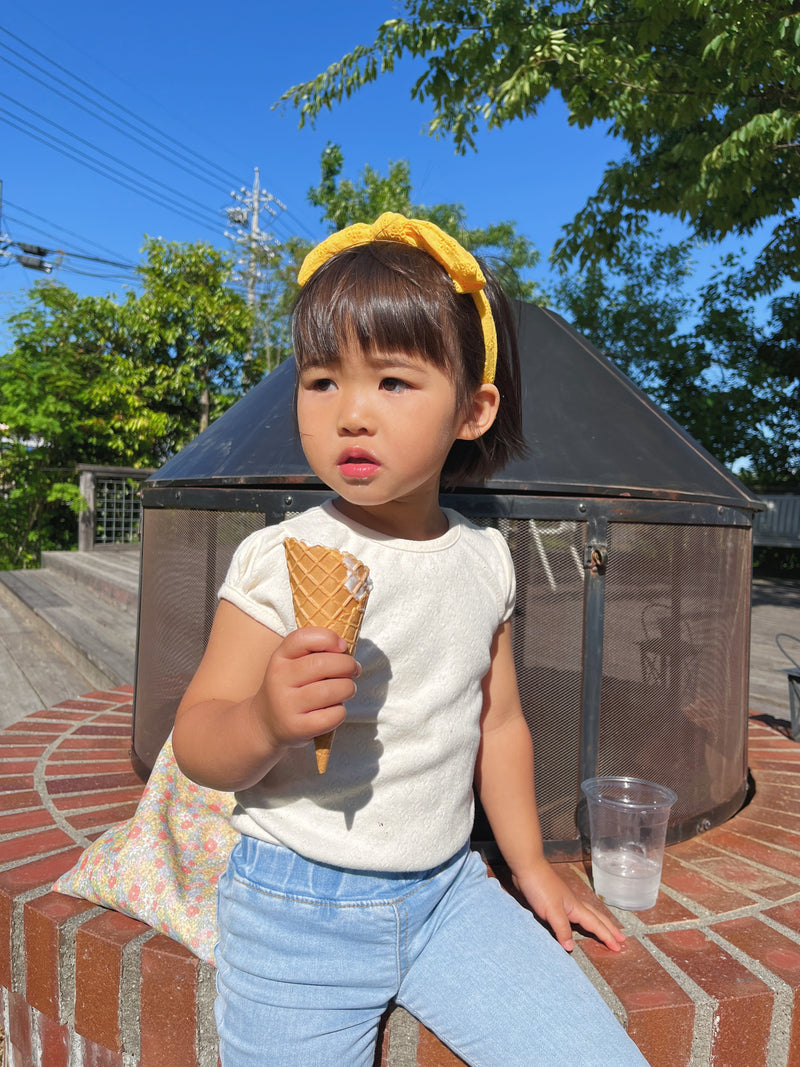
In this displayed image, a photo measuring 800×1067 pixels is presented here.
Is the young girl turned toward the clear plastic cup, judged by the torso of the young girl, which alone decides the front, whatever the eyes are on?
no

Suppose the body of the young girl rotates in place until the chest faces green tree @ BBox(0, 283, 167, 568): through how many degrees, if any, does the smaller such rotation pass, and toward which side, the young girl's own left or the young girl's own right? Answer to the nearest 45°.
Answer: approximately 135° to the young girl's own right

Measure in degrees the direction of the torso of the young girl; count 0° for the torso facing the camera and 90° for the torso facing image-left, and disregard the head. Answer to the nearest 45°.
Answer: approximately 0°

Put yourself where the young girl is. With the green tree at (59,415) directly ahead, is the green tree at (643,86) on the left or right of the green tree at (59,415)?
right

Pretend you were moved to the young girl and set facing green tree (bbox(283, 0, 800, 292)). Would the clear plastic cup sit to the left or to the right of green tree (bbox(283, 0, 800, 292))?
right

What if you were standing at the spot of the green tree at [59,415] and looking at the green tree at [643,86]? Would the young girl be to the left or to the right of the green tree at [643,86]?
right

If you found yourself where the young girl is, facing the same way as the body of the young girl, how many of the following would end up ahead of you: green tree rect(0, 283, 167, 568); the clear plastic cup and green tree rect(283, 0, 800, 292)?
0

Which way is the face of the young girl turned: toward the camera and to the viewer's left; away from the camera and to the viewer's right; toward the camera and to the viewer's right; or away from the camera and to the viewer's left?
toward the camera and to the viewer's left

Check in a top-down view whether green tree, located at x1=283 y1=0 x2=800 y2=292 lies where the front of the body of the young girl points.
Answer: no
